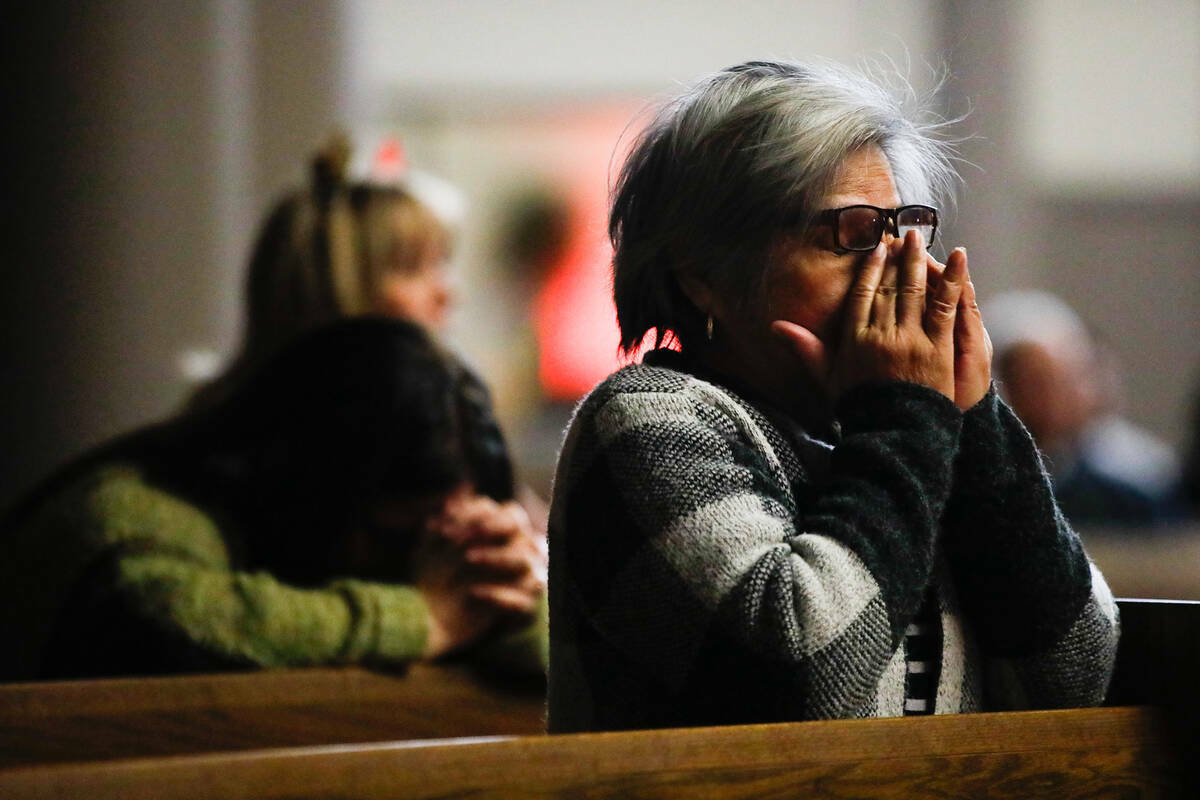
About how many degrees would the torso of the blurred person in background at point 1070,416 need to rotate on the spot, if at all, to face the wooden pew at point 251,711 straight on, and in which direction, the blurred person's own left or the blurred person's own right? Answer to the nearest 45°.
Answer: approximately 45° to the blurred person's own left

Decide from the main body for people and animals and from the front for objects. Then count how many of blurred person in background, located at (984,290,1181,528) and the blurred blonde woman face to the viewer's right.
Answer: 1

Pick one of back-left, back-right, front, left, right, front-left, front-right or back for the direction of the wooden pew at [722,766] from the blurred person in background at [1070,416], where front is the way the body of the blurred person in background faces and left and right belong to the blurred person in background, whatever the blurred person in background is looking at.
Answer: front-left

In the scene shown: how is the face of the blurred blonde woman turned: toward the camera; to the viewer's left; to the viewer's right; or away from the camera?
to the viewer's right

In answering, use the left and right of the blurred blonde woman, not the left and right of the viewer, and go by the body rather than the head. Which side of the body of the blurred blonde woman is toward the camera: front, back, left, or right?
right

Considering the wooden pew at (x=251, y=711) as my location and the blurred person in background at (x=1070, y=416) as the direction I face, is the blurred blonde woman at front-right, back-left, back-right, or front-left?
front-left

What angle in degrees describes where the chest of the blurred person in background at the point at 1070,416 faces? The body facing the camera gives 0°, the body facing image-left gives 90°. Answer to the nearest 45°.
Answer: approximately 45°

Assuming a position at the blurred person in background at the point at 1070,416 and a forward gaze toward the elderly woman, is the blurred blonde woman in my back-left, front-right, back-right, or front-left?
front-right

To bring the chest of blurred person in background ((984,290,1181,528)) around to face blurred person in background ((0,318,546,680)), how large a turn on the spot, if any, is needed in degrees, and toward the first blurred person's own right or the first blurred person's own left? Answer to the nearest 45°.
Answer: approximately 45° to the first blurred person's own left

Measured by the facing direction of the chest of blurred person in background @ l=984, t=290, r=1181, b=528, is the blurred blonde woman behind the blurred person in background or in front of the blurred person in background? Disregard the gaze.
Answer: in front

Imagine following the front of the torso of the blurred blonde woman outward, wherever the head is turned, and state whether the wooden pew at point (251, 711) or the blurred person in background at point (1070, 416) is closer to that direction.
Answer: the blurred person in background

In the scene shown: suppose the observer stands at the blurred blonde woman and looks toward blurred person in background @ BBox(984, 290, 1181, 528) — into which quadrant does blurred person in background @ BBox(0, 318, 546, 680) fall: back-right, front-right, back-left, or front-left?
back-right

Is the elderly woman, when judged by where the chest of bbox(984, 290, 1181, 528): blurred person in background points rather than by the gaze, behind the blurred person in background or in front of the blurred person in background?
in front

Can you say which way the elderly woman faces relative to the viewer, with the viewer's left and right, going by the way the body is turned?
facing the viewer and to the right of the viewer

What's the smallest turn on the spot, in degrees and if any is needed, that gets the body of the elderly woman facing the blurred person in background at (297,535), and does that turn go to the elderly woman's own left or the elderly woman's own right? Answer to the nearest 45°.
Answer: approximately 180°

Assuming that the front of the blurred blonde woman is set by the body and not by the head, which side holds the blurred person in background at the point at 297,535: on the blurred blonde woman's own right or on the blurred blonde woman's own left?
on the blurred blonde woman's own right

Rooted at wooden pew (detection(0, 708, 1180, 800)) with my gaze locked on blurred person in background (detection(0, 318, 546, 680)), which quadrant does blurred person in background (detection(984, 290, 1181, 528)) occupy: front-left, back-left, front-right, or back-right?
front-right
